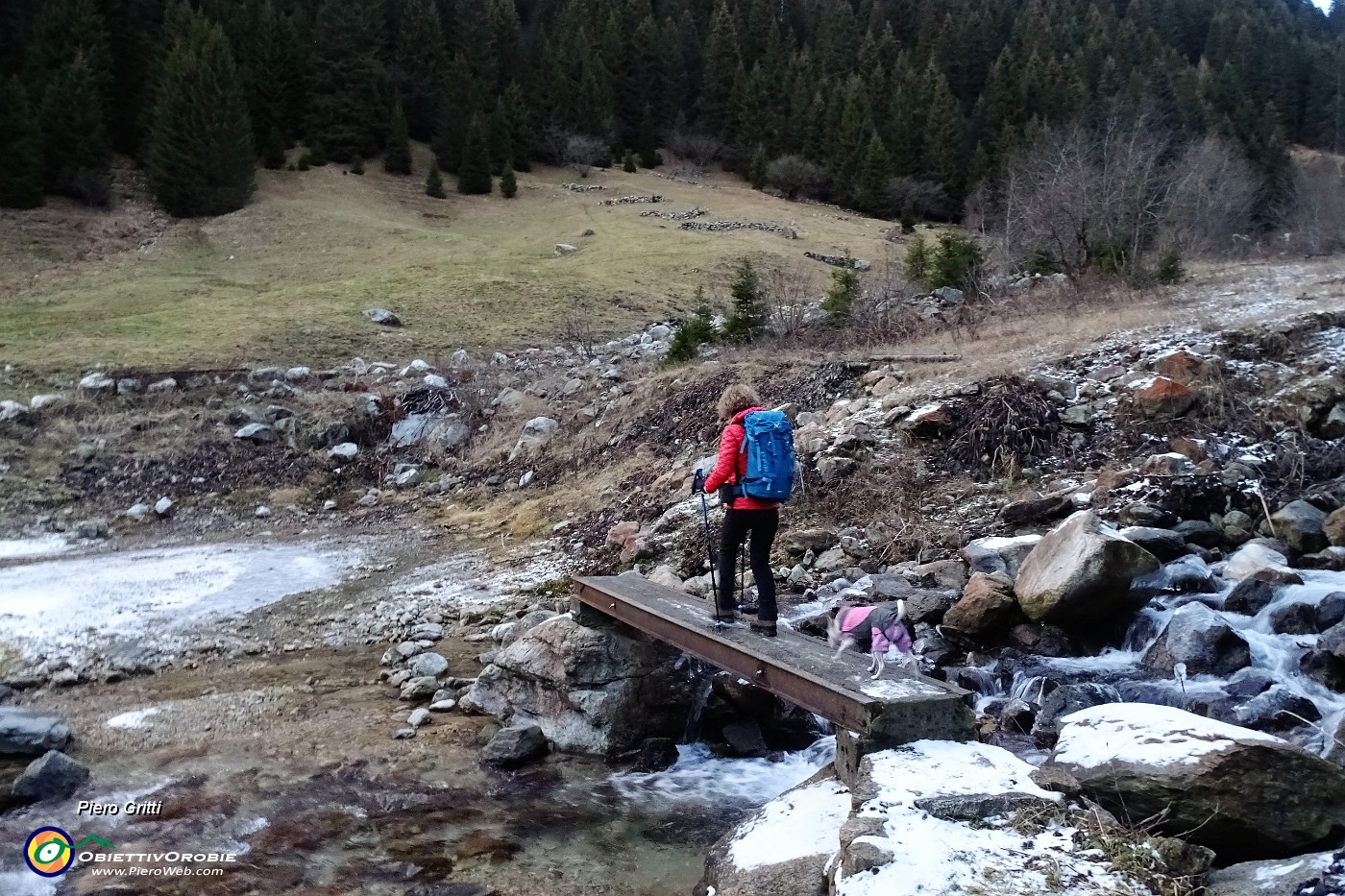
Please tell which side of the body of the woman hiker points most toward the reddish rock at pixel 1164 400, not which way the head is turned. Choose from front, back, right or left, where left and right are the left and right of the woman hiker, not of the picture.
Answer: right

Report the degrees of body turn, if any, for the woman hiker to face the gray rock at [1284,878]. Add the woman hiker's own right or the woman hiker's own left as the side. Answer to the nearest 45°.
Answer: approximately 180°

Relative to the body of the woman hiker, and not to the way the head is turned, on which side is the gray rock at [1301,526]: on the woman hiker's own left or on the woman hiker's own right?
on the woman hiker's own right

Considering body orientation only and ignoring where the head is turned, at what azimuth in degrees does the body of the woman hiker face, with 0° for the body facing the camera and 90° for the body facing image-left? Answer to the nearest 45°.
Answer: approximately 135°

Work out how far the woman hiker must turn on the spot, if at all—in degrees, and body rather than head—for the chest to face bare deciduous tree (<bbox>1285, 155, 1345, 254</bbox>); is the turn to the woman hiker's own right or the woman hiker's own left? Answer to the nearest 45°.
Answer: approximately 90° to the woman hiker's own right

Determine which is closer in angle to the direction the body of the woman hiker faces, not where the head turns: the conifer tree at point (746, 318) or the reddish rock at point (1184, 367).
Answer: the conifer tree

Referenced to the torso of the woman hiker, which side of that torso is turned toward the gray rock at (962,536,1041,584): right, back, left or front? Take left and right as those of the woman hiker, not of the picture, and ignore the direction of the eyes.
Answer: right
